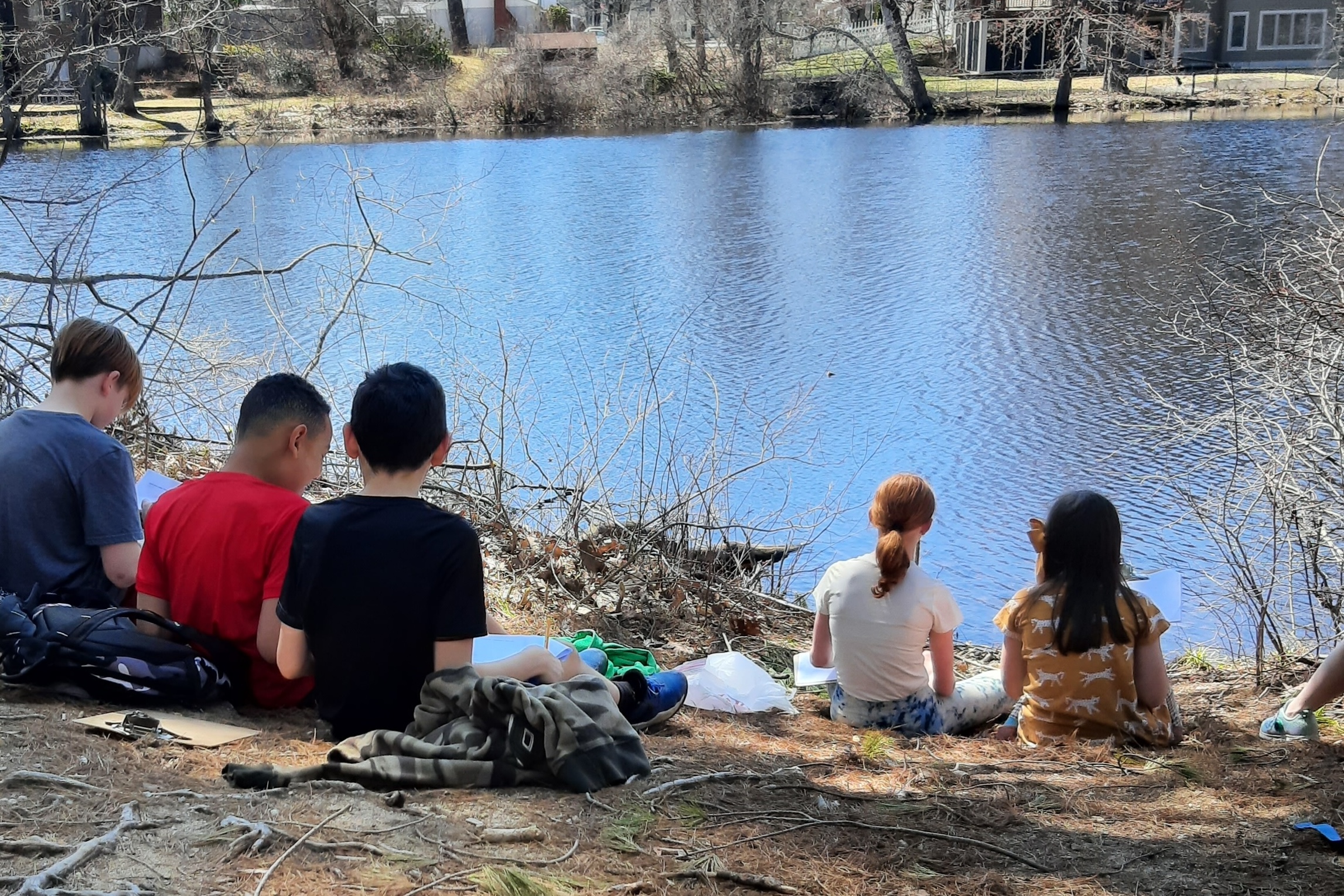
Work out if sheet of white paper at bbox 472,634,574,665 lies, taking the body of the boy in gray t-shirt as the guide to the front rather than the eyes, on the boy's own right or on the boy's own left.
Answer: on the boy's own right

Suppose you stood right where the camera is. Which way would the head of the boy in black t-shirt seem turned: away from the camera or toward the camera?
away from the camera

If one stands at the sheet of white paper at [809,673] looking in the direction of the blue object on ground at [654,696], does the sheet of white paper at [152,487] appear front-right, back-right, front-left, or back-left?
front-right

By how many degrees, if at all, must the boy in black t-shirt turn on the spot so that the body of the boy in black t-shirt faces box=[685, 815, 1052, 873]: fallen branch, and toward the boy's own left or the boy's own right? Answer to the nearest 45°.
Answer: approximately 135° to the boy's own right

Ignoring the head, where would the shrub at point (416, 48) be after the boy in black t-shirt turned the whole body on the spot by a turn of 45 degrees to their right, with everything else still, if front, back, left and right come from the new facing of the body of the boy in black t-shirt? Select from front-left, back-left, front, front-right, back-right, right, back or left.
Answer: front-left

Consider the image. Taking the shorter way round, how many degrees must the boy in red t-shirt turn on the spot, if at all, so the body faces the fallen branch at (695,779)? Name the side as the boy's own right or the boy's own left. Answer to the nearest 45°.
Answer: approximately 90° to the boy's own right

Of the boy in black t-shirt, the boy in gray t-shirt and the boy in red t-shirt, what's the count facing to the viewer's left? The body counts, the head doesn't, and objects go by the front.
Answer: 0

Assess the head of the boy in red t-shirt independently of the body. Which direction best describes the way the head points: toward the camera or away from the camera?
away from the camera

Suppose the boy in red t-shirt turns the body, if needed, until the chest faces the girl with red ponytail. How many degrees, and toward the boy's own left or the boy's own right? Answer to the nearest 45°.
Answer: approximately 45° to the boy's own right

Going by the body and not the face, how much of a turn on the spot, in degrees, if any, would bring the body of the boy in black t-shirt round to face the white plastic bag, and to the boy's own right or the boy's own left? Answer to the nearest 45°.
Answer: approximately 45° to the boy's own right

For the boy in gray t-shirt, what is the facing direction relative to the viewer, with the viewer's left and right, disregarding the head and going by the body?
facing away from the viewer and to the right of the viewer

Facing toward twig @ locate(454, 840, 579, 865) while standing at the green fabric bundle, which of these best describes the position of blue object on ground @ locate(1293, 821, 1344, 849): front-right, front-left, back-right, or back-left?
front-left

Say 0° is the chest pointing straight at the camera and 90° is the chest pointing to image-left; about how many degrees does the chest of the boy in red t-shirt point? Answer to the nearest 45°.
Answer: approximately 225°

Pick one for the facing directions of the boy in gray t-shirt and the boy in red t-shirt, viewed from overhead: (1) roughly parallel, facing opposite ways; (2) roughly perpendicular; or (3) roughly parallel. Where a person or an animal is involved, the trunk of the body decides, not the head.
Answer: roughly parallel

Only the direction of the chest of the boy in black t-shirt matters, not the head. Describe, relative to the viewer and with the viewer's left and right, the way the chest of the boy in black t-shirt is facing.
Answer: facing away from the viewer

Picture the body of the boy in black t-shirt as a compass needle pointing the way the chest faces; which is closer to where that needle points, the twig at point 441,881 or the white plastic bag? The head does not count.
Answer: the white plastic bag

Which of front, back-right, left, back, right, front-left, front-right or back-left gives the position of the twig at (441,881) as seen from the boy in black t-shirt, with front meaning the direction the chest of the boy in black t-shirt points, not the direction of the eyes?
back
